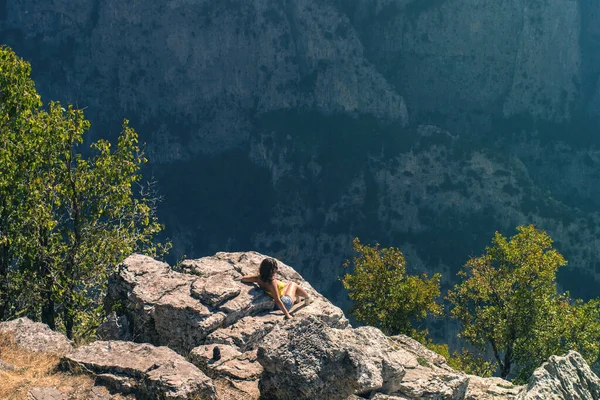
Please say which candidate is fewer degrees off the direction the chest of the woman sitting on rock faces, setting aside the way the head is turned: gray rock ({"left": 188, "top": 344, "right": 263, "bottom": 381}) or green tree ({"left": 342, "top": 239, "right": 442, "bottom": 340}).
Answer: the green tree

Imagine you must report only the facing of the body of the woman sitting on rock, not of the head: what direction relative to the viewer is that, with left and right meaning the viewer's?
facing away from the viewer and to the right of the viewer

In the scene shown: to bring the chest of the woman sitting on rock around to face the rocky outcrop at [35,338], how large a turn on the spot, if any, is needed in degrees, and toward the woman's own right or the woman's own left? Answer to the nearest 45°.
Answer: approximately 180°

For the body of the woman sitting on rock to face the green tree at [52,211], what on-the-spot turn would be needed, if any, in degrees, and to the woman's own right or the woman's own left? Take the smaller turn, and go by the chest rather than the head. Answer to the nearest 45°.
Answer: approximately 90° to the woman's own left

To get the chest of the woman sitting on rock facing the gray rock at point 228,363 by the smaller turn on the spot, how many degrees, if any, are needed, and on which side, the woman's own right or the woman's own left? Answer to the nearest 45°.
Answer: approximately 135° to the woman's own right
